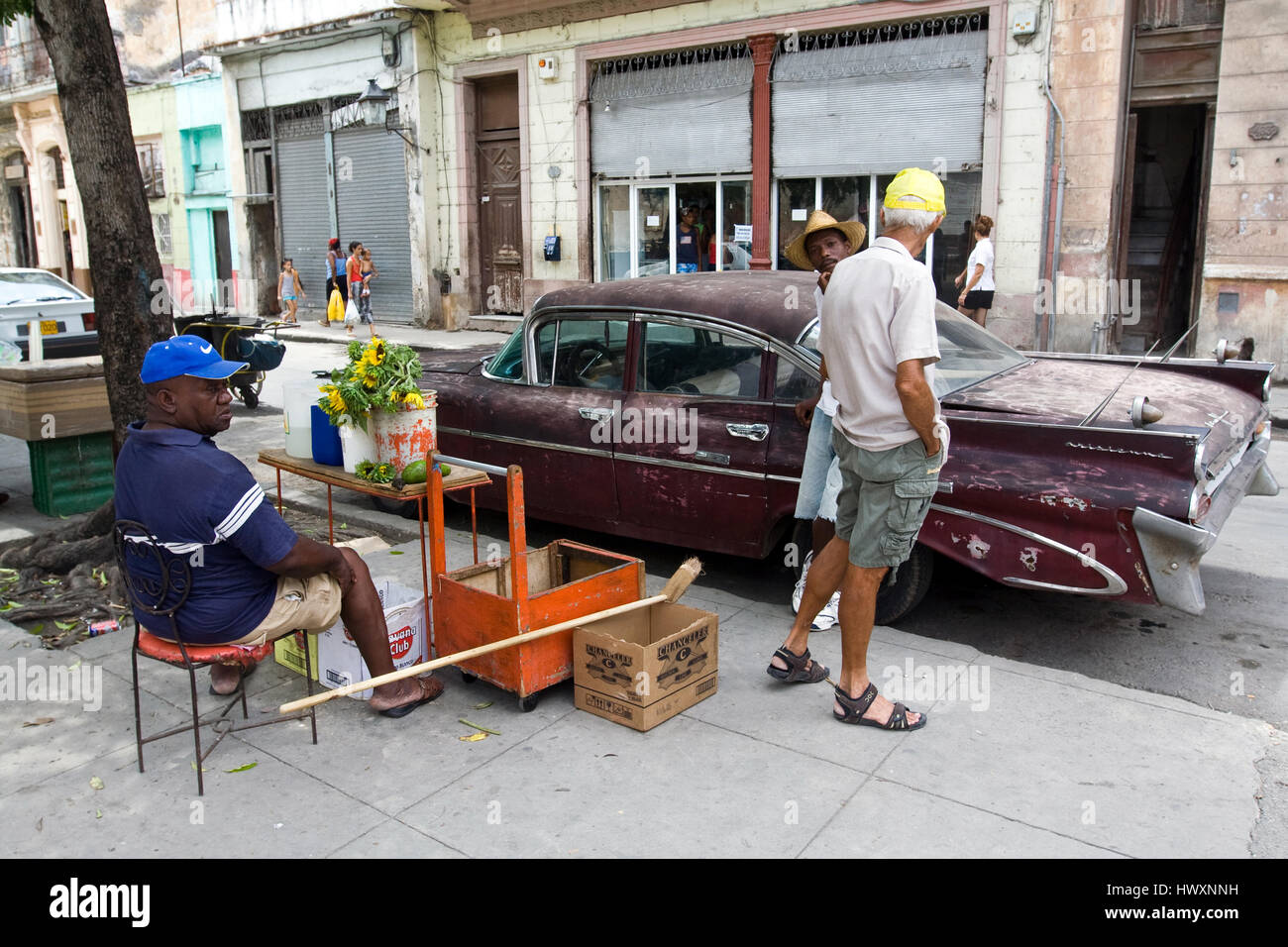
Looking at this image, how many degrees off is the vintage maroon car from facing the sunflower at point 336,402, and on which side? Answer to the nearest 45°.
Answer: approximately 90° to its left

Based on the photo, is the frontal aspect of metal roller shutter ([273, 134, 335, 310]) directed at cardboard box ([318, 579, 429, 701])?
yes

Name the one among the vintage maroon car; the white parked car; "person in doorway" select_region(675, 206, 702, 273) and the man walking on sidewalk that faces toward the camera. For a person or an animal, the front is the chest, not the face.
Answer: the person in doorway

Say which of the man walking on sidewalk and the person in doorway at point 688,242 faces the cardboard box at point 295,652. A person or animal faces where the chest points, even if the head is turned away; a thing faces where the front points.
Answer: the person in doorway

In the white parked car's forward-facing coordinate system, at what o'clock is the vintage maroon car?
The vintage maroon car is roughly at 7 o'clock from the white parked car.

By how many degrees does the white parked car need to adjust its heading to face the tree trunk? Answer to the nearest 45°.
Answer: approximately 135° to its left

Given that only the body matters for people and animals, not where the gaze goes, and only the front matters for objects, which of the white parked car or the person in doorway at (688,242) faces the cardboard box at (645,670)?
the person in doorway

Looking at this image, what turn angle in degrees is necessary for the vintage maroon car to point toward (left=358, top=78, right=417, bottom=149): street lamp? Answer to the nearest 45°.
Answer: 0° — it already faces it

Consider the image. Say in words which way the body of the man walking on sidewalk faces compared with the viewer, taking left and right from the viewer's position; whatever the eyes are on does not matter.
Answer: facing away from the viewer and to the right of the viewer

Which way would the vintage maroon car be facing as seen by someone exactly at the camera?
facing away from the viewer and to the left of the viewer

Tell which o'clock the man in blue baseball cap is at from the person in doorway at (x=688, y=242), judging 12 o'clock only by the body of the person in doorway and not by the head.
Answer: The man in blue baseball cap is roughly at 12 o'clock from the person in doorway.
